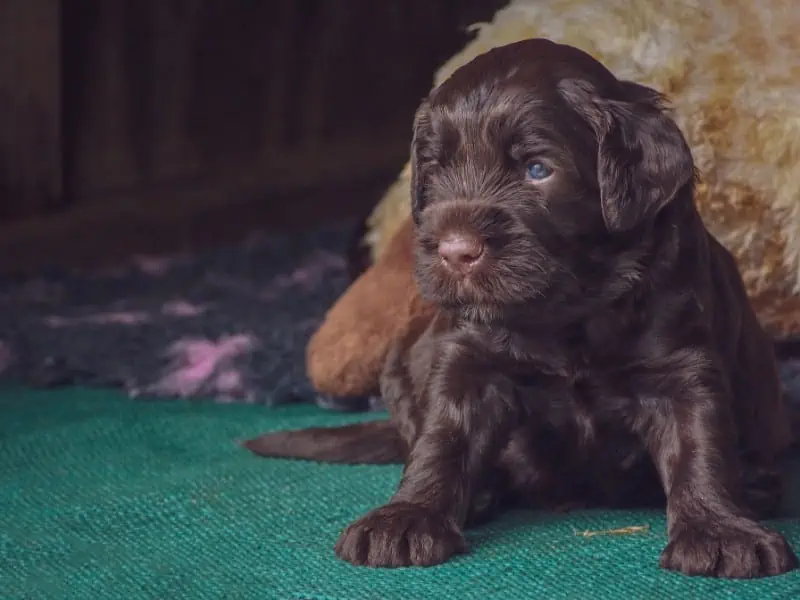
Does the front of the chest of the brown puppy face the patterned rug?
no

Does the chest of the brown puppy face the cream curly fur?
no

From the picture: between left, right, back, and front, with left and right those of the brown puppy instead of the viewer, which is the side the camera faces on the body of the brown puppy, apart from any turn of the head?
front

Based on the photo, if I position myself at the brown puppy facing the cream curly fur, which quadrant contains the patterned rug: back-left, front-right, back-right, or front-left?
front-left

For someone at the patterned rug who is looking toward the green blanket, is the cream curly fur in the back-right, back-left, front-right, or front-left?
front-left

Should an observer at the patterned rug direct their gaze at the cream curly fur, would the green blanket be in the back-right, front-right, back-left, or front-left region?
front-right
